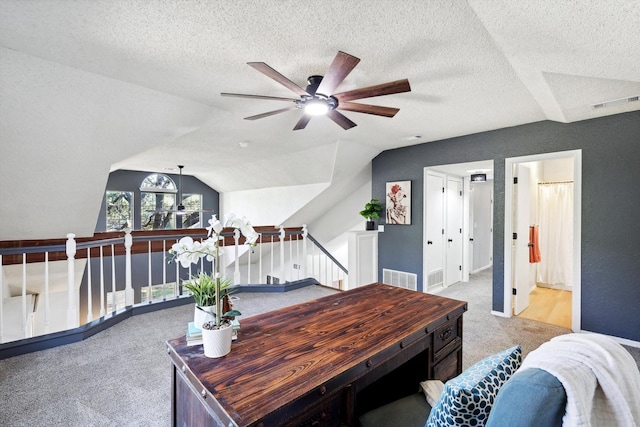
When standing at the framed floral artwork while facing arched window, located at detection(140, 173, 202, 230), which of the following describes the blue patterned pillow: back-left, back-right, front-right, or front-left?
back-left

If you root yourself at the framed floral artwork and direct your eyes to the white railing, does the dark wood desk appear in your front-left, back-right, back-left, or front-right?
front-left

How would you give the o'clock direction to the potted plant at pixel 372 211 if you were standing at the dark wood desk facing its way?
The potted plant is roughly at 8 o'clock from the dark wood desk.

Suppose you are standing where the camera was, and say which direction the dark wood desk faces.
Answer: facing the viewer and to the right of the viewer

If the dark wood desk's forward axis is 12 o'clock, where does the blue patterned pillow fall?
The blue patterned pillow is roughly at 12 o'clock from the dark wood desk.

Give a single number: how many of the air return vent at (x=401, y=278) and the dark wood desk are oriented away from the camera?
0

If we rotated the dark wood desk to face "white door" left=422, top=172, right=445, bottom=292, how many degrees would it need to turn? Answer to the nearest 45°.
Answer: approximately 90° to its left

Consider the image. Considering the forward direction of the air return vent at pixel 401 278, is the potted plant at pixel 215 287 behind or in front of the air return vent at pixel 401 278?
in front

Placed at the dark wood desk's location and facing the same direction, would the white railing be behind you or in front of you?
behind

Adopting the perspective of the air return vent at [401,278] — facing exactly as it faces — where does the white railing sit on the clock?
The white railing is roughly at 1 o'clock from the air return vent.

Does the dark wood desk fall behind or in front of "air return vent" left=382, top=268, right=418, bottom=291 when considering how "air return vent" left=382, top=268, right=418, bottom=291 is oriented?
in front

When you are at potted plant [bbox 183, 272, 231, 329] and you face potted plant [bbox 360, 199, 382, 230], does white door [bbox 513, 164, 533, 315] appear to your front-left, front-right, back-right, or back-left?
front-right

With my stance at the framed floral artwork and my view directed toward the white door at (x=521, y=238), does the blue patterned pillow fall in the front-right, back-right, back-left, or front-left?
front-right

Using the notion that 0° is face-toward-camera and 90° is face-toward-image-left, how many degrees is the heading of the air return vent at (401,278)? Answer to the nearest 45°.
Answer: approximately 45°
